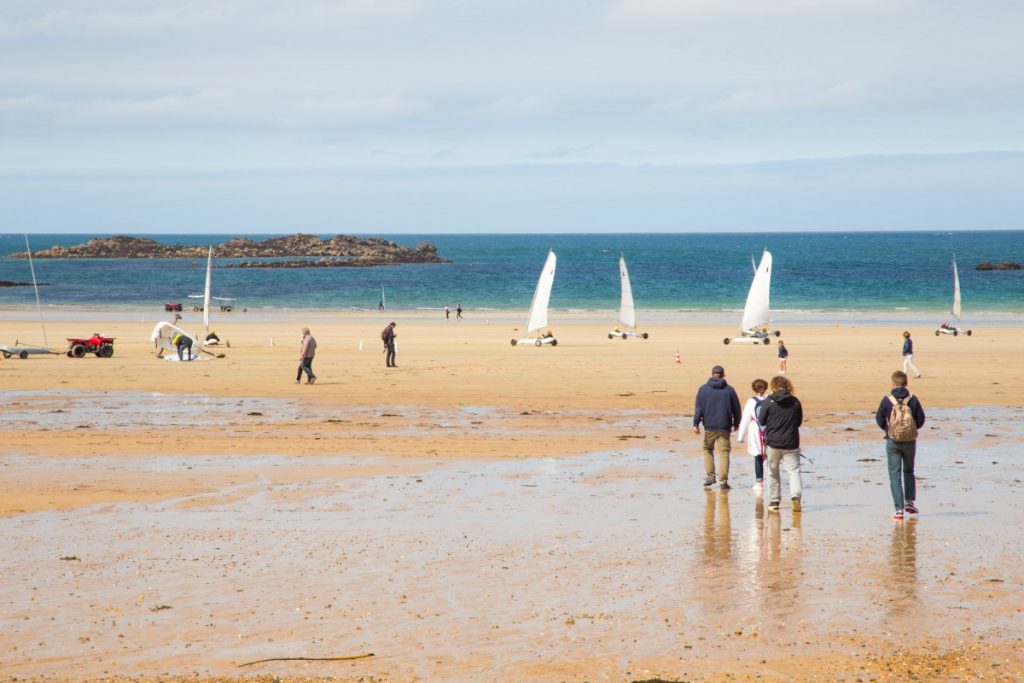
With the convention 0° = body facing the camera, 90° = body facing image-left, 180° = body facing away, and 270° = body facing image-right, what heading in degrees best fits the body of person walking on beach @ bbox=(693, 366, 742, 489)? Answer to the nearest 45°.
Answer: approximately 180°

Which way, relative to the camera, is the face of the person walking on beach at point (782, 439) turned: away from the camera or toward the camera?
away from the camera

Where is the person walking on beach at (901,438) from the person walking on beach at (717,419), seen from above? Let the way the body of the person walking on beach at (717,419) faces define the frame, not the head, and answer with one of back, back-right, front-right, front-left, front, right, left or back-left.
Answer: back-right

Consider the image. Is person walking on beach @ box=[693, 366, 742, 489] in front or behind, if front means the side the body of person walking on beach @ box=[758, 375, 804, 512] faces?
in front

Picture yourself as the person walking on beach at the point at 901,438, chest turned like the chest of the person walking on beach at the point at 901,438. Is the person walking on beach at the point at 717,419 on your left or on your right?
on your left

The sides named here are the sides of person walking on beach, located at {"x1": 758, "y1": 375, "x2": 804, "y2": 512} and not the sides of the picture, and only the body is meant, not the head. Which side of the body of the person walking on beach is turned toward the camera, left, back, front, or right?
back

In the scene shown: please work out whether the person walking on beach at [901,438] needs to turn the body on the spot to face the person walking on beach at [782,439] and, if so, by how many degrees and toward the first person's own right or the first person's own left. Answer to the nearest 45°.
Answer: approximately 90° to the first person's own left

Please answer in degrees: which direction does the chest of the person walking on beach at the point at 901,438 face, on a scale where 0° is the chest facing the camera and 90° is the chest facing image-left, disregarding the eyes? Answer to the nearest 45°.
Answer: approximately 180°

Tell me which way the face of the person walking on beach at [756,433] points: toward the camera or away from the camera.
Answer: away from the camera

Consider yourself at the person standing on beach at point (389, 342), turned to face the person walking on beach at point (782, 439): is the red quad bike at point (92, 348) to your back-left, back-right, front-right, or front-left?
back-right
